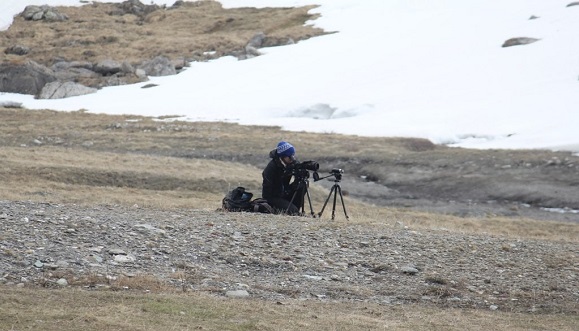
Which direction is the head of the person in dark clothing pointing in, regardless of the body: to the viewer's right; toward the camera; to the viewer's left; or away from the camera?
to the viewer's right

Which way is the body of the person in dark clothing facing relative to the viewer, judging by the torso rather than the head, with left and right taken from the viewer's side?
facing to the right of the viewer

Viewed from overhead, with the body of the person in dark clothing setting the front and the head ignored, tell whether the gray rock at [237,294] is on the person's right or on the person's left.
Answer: on the person's right

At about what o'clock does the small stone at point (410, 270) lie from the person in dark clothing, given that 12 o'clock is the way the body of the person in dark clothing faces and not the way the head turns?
The small stone is roughly at 2 o'clock from the person in dark clothing.

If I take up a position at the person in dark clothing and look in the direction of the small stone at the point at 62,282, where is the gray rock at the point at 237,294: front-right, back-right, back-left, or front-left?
front-left

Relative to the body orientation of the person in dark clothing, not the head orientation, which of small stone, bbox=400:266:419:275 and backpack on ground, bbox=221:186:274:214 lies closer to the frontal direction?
the small stone

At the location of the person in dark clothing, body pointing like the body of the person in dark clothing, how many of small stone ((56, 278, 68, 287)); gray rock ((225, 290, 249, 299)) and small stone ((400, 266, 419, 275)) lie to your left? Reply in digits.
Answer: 0

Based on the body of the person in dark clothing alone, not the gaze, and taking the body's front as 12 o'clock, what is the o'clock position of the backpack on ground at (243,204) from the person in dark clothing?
The backpack on ground is roughly at 6 o'clock from the person in dark clothing.
